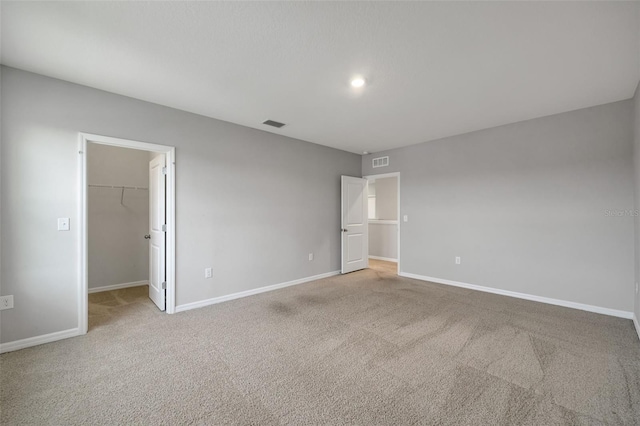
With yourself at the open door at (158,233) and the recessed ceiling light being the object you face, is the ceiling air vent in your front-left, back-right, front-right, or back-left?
front-left

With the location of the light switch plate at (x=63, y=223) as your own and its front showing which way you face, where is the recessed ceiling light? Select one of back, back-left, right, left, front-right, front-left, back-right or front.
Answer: front-left

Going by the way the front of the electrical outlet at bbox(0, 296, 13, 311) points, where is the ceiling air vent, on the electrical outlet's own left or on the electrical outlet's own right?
on the electrical outlet's own left

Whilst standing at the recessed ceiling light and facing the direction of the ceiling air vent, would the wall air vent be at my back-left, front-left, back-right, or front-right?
front-right

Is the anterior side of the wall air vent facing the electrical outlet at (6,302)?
yes

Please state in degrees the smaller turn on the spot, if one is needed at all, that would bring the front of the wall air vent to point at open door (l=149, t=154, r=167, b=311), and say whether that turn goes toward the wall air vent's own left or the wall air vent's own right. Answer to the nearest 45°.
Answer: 0° — it already faces it

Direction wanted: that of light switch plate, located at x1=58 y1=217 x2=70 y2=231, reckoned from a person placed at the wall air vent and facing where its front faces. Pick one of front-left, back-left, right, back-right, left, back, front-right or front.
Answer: front

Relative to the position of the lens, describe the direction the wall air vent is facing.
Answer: facing the viewer and to the left of the viewer

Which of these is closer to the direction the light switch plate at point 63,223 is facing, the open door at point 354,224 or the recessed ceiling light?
the recessed ceiling light

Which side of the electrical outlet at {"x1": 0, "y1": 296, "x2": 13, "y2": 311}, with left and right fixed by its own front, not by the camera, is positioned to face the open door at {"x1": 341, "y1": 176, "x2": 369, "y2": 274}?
left

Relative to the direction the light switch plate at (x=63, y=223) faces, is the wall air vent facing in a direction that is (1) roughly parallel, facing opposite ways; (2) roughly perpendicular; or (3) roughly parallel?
roughly perpendicular
